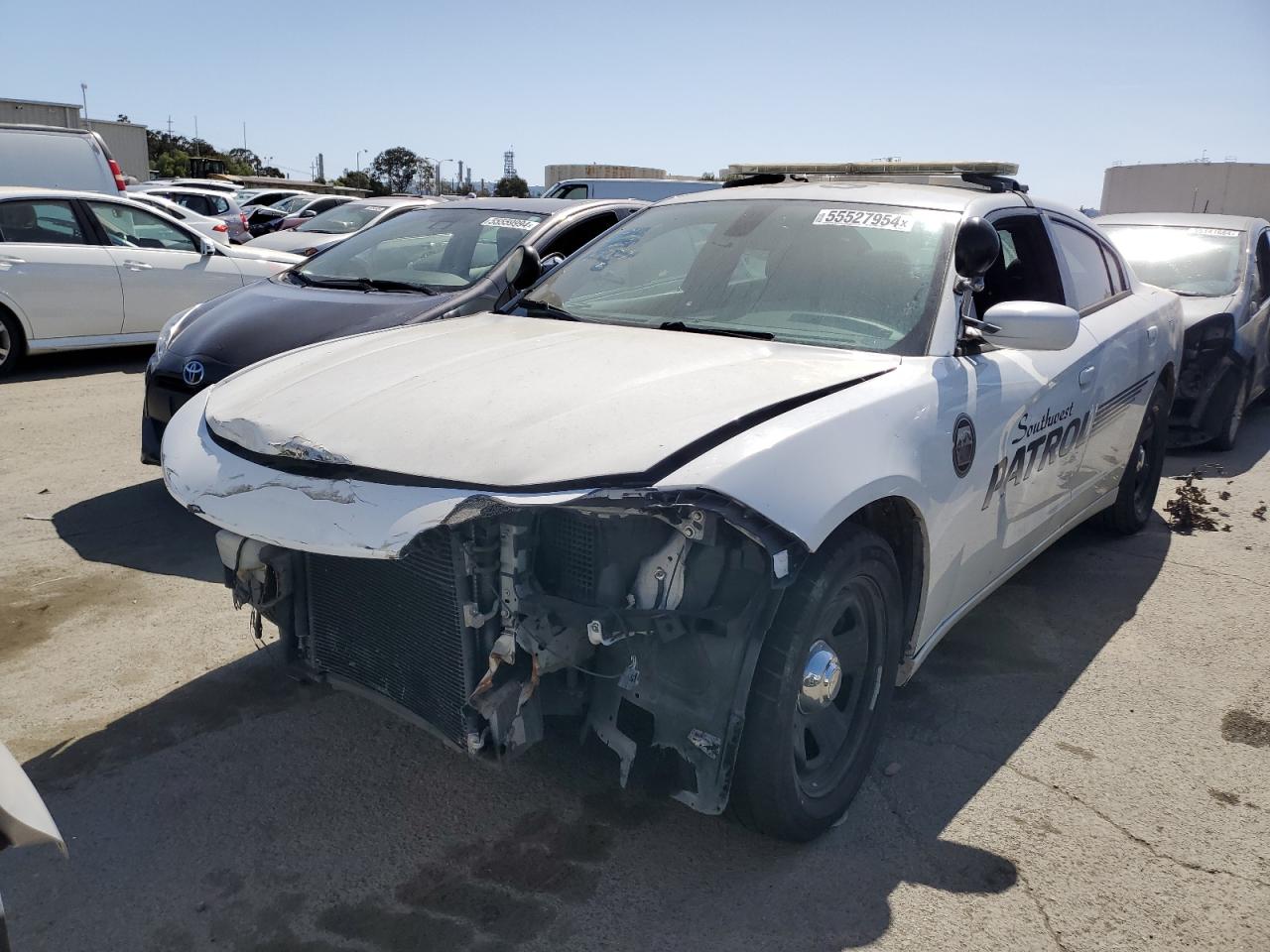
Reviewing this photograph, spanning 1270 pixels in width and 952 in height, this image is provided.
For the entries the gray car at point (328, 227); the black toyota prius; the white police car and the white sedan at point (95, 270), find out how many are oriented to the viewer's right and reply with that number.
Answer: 1

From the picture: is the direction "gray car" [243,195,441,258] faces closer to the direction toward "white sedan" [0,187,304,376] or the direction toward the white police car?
the white sedan

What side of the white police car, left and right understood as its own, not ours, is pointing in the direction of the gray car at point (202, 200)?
right

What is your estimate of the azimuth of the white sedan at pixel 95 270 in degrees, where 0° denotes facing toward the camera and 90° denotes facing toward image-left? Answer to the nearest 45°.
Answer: approximately 270°

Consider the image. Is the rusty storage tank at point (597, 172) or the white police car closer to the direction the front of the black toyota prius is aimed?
the white police car

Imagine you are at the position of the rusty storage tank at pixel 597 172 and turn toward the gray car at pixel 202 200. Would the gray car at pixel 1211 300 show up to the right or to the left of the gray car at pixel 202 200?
left

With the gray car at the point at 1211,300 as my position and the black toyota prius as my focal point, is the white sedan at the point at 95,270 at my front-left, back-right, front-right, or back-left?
front-right

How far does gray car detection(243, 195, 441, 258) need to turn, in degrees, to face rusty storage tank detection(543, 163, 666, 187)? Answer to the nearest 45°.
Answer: approximately 135° to its right

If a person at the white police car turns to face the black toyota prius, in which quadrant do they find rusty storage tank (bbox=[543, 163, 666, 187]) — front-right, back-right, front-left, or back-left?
front-right

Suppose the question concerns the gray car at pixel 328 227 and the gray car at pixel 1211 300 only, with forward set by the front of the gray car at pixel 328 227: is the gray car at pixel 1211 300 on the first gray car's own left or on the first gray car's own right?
on the first gray car's own left

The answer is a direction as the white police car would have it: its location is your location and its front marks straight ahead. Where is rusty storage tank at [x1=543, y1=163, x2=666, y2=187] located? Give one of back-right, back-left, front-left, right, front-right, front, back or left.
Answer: back-right

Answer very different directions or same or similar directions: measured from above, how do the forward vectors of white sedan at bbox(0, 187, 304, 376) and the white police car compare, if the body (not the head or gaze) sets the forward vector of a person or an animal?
very different directions

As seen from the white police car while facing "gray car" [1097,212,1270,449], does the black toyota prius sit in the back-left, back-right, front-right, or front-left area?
front-left

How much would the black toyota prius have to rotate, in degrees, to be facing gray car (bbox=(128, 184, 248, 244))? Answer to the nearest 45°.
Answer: approximately 135° to its right

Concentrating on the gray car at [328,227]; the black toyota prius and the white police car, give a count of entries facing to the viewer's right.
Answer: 0

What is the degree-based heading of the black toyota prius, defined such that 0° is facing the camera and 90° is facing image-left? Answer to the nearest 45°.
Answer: approximately 45°

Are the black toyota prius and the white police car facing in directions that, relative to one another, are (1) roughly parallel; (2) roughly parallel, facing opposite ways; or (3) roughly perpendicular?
roughly parallel
